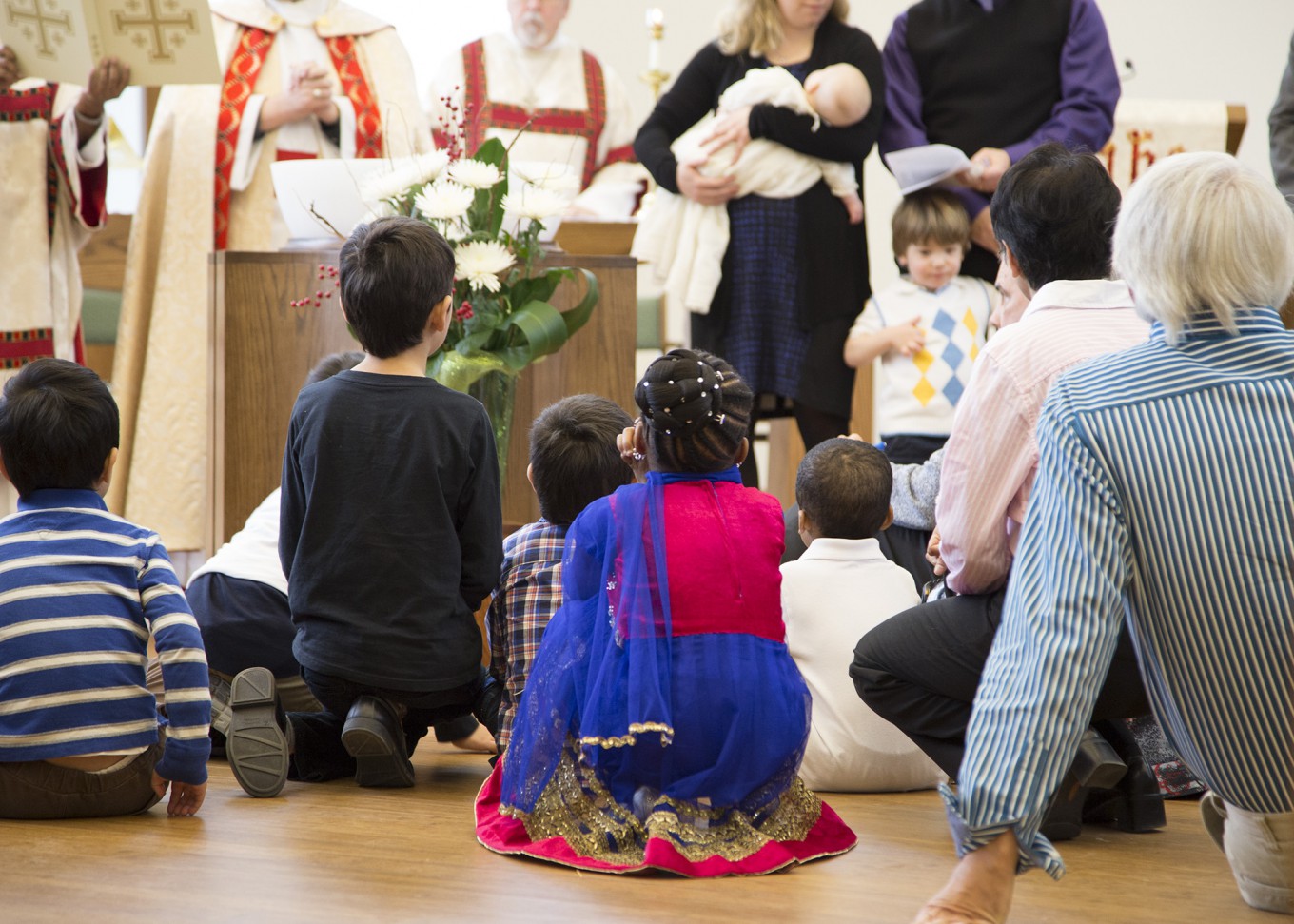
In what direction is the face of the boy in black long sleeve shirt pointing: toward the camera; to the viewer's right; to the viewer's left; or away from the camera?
away from the camera

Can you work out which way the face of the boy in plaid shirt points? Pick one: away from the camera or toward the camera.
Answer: away from the camera

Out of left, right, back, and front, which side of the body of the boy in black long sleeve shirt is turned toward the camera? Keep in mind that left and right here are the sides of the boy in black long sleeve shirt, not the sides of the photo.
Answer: back

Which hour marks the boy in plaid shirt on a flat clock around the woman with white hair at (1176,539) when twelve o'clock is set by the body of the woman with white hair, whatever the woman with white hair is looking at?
The boy in plaid shirt is roughly at 10 o'clock from the woman with white hair.

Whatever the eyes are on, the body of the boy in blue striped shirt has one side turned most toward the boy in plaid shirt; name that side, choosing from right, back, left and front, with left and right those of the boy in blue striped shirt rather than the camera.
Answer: right

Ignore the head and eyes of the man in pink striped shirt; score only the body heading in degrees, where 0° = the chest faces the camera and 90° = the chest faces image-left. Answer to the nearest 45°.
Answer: approximately 135°

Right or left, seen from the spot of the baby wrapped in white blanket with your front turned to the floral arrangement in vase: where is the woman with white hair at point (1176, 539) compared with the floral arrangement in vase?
left

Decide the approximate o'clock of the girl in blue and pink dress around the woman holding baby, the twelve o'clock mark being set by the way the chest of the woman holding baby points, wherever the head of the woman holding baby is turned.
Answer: The girl in blue and pink dress is roughly at 12 o'clock from the woman holding baby.

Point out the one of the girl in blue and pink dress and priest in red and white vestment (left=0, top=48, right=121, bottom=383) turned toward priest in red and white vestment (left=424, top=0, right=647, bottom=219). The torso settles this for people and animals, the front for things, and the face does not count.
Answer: the girl in blue and pink dress

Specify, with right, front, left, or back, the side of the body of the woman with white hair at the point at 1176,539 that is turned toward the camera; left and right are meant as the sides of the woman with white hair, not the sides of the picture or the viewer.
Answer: back

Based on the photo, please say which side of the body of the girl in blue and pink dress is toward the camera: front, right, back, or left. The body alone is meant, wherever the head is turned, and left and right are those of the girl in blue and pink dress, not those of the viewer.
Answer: back
